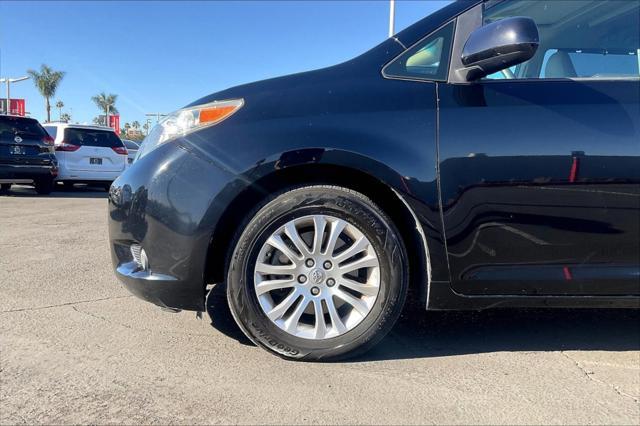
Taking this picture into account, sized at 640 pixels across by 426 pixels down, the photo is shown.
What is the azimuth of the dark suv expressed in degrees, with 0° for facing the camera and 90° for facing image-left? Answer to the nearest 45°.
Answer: approximately 180°

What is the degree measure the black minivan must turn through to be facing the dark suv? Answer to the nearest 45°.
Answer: approximately 45° to its right

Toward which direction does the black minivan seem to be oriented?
to the viewer's left

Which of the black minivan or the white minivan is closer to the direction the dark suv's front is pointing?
the white minivan

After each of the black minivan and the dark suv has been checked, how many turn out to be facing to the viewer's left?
1

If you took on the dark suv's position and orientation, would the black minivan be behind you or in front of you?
behind
